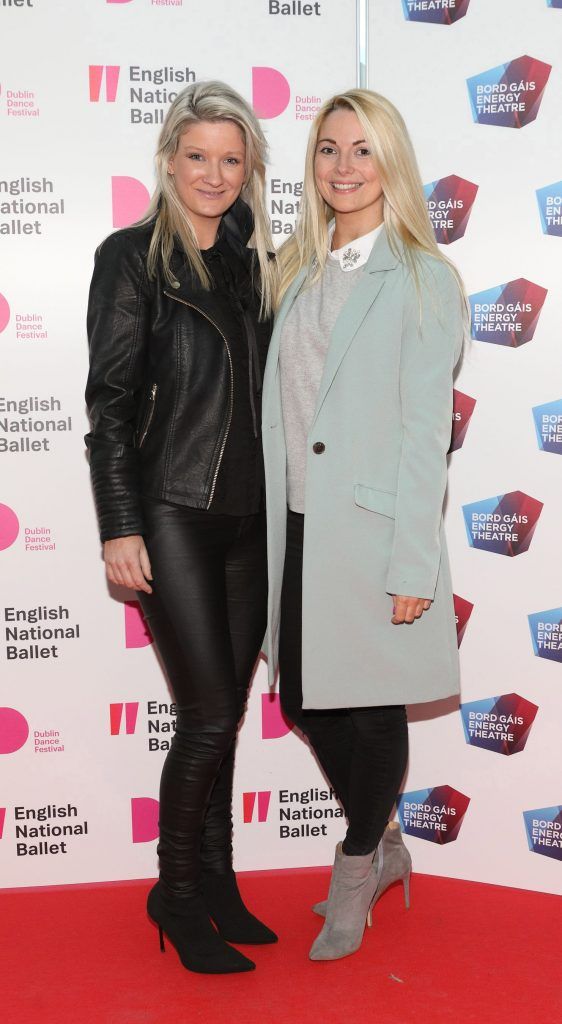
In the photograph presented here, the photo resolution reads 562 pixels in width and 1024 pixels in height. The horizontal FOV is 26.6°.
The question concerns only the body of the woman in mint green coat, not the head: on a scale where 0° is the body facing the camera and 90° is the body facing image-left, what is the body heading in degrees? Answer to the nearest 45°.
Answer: approximately 45°

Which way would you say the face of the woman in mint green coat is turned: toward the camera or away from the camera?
toward the camera

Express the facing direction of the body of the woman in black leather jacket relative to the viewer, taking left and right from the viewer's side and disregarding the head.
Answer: facing the viewer and to the right of the viewer

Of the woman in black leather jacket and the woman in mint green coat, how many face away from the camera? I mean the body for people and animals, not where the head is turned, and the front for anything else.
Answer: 0

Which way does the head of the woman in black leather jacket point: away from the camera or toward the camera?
toward the camera
